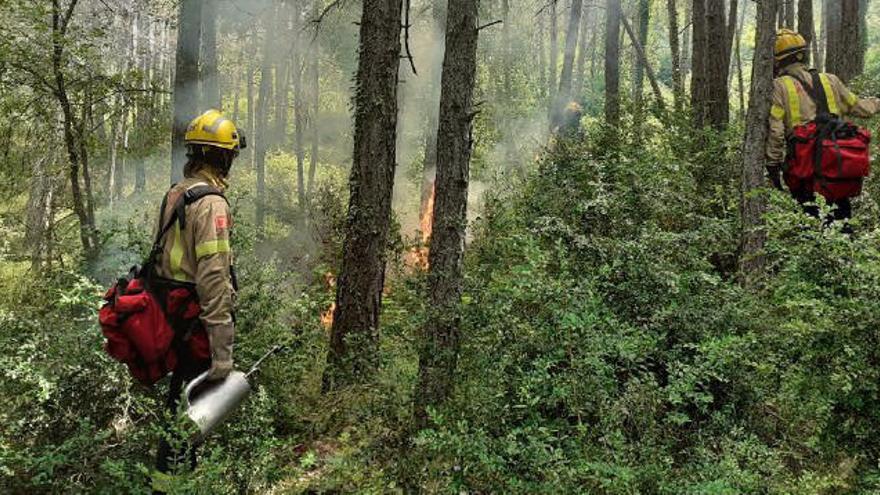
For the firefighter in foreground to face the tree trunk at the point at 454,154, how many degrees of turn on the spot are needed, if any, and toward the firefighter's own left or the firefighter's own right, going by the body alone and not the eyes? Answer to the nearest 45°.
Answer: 0° — they already face it

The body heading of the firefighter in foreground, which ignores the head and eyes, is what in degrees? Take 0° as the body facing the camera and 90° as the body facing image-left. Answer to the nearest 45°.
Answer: approximately 225°

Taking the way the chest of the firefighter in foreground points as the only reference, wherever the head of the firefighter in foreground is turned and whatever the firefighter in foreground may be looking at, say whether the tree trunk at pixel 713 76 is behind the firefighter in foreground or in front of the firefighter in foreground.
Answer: in front

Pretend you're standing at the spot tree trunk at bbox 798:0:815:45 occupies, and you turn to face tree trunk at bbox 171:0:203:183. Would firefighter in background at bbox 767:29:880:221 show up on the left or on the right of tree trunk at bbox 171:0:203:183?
left

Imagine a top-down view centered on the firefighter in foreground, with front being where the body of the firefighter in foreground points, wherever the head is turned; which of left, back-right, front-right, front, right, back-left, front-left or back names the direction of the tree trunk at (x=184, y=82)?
front-left

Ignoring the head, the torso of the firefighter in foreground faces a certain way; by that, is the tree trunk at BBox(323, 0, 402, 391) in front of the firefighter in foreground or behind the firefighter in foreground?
in front

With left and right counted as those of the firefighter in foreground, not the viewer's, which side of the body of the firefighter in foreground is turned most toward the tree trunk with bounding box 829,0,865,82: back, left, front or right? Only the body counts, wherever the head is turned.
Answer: front

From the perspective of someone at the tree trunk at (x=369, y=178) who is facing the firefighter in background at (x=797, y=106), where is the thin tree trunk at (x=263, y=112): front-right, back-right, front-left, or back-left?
back-left
